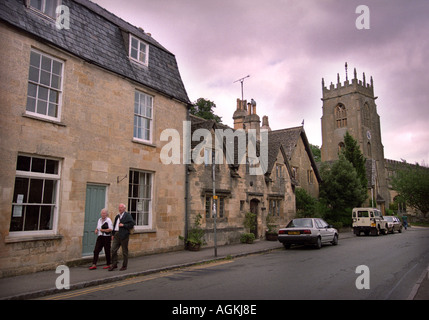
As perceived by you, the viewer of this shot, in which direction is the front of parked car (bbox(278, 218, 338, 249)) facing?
facing away from the viewer and to the right of the viewer

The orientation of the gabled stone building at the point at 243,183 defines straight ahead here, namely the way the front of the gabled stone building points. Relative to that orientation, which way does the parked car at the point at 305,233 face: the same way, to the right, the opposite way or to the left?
to the left

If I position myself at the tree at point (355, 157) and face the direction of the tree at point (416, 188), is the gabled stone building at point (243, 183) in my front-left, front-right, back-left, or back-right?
back-right

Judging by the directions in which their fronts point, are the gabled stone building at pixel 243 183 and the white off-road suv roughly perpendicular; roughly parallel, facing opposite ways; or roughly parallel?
roughly perpendicular

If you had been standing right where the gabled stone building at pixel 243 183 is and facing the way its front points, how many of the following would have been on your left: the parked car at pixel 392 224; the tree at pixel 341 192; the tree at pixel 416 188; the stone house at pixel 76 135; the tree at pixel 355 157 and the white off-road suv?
5

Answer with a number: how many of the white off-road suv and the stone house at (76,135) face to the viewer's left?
0

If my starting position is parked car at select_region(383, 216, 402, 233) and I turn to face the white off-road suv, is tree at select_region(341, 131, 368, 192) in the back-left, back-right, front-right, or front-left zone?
back-right

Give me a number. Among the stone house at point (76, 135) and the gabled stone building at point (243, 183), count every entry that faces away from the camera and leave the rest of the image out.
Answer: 0

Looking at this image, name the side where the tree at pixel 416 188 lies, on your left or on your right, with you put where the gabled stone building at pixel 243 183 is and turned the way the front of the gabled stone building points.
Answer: on your left

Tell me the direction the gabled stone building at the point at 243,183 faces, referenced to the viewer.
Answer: facing the viewer and to the right of the viewer
